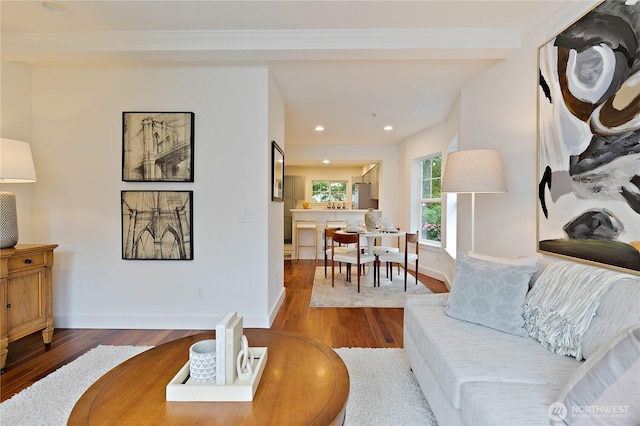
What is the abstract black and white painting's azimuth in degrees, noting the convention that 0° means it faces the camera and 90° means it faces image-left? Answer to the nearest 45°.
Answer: approximately 45°

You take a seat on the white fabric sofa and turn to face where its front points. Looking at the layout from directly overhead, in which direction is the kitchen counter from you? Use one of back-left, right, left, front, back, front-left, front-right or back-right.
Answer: right

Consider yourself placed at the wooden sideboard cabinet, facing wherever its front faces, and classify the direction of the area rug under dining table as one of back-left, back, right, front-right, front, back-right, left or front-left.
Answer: front-left

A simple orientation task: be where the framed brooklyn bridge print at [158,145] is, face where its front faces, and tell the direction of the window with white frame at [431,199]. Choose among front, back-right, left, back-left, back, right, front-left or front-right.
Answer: left

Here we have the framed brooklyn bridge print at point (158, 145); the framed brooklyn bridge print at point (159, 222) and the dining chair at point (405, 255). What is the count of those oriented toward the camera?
2

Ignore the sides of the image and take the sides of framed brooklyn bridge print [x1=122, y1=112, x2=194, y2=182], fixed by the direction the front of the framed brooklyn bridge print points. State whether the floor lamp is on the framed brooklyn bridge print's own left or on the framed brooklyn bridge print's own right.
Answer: on the framed brooklyn bridge print's own left

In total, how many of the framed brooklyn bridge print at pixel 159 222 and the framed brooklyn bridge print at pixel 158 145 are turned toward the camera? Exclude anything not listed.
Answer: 2

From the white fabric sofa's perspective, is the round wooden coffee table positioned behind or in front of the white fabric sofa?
in front

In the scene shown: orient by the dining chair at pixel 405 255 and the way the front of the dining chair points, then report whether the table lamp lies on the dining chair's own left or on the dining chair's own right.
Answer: on the dining chair's own left

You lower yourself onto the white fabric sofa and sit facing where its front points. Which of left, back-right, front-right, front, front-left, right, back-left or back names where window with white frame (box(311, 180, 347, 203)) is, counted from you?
right

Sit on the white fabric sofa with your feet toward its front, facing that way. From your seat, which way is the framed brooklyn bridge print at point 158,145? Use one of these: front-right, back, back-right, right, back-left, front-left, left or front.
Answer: front-right
